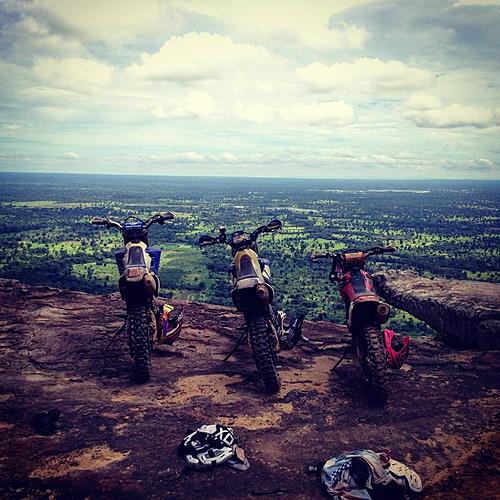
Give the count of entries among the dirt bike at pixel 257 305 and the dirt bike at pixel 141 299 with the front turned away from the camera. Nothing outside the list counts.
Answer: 2

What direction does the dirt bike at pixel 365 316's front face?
away from the camera

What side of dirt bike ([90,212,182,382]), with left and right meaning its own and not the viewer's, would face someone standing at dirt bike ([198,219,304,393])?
right

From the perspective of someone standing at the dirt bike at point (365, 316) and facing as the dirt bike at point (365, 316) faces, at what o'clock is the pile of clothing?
The pile of clothing is roughly at 6 o'clock from the dirt bike.

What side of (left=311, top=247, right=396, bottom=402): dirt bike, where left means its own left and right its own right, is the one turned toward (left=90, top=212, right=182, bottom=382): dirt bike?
left

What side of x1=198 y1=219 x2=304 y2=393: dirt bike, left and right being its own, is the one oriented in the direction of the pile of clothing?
back

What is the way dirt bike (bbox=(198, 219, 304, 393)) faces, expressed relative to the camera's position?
facing away from the viewer

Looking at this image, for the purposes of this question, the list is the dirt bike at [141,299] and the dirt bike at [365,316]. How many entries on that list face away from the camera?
2

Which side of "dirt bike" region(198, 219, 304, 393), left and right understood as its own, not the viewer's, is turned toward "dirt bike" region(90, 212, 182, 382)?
left

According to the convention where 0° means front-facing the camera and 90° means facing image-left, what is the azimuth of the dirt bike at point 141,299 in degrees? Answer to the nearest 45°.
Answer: approximately 180°

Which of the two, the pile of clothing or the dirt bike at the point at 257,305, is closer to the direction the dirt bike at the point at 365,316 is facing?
the dirt bike

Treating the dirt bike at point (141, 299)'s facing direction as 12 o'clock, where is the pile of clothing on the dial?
The pile of clothing is roughly at 5 o'clock from the dirt bike.
